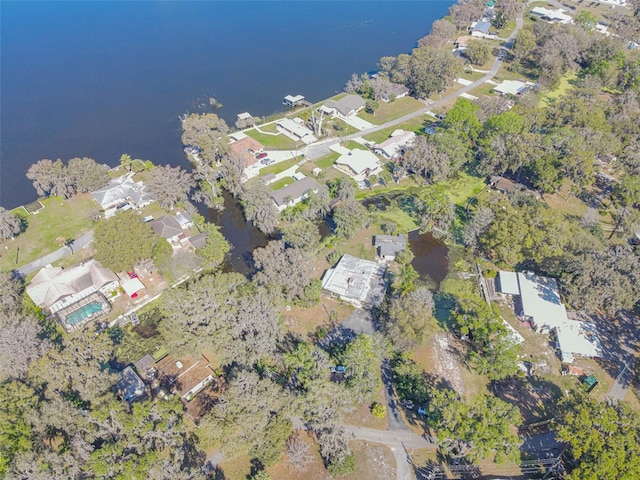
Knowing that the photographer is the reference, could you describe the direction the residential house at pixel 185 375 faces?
facing the viewer and to the right of the viewer

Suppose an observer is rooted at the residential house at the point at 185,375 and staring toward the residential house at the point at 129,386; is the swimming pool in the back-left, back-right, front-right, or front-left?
front-right

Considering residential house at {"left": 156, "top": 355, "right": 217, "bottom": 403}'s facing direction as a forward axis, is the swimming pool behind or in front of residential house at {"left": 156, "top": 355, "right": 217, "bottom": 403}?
behind

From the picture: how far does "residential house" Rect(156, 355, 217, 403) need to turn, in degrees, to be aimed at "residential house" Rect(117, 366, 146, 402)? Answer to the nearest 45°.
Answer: approximately 135° to its right
